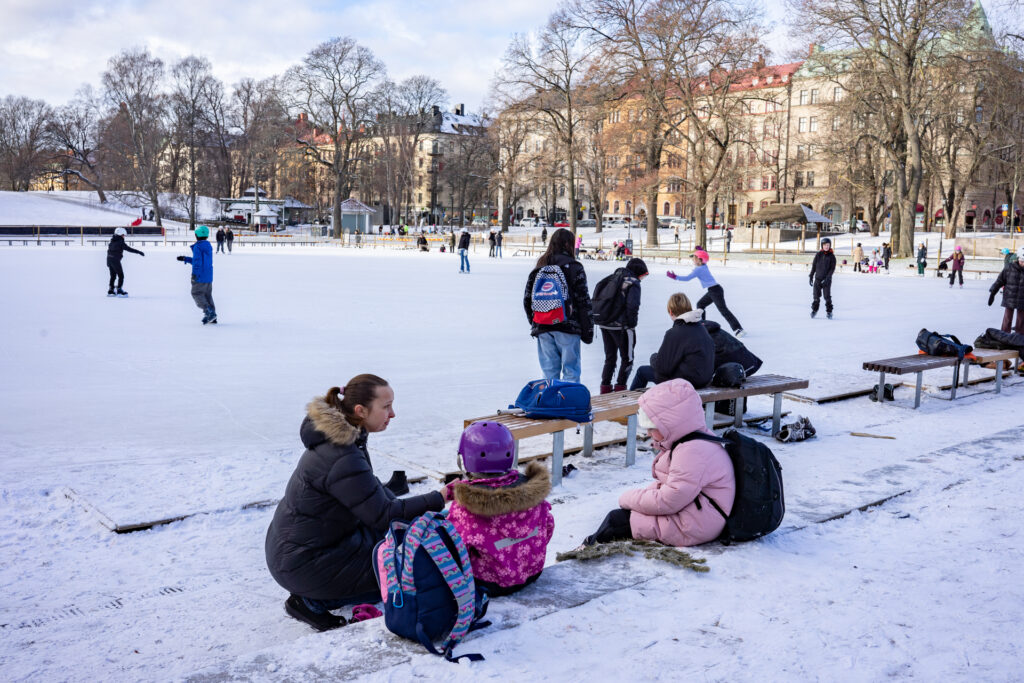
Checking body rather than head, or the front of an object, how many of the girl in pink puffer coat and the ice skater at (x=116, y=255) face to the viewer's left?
1

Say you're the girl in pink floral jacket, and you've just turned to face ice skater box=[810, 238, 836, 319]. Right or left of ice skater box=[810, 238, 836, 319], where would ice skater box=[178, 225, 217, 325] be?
left

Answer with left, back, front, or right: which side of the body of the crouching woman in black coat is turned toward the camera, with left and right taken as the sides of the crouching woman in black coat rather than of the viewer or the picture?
right

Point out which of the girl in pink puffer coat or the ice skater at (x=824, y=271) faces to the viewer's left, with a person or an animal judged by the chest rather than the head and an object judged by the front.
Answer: the girl in pink puffer coat

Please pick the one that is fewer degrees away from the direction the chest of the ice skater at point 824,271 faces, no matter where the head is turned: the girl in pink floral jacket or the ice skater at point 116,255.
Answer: the girl in pink floral jacket

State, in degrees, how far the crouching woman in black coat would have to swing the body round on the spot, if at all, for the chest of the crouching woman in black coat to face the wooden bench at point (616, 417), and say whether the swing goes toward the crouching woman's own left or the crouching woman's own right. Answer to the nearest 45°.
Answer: approximately 45° to the crouching woman's own left

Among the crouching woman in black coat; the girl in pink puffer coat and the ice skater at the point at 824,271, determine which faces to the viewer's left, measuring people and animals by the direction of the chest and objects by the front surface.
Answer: the girl in pink puffer coat

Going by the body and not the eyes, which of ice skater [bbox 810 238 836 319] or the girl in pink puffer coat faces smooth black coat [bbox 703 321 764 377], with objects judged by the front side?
the ice skater

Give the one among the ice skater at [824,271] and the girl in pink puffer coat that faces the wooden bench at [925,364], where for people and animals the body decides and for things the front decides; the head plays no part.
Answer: the ice skater

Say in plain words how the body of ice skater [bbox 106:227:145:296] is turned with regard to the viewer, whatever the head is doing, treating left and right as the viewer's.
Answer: facing to the right of the viewer

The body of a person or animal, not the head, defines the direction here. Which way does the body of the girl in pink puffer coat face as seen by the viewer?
to the viewer's left

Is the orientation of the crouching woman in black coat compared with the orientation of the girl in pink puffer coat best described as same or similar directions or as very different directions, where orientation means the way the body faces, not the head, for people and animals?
very different directions

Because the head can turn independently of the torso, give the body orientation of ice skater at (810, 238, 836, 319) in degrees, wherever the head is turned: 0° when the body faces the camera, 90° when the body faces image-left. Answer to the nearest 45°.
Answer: approximately 0°

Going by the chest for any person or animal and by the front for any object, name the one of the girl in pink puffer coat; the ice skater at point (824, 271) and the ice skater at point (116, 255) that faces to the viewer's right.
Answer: the ice skater at point (116, 255)

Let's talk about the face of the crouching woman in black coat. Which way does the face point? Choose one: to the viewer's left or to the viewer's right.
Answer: to the viewer's right
